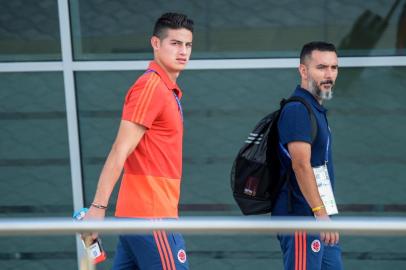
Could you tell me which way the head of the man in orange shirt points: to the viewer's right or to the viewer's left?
to the viewer's right

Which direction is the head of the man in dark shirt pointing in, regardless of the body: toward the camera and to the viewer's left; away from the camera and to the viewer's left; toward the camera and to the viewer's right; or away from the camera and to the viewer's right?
toward the camera and to the viewer's right

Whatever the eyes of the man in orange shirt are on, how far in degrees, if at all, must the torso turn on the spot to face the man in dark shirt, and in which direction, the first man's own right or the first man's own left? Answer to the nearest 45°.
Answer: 0° — they already face them

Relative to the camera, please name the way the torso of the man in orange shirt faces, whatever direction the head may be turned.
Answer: to the viewer's right
